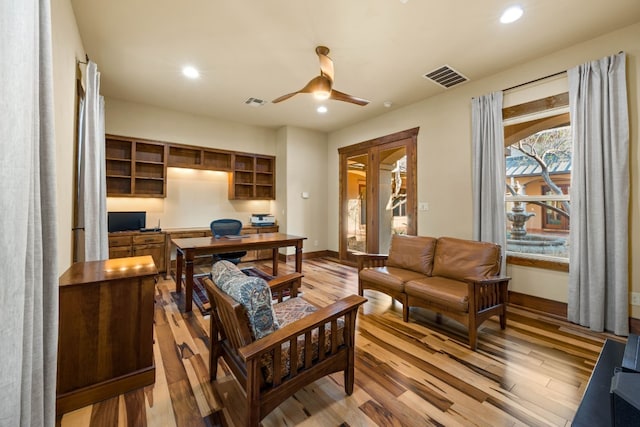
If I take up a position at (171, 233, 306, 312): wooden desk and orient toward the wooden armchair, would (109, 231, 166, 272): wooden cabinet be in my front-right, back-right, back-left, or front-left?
back-right

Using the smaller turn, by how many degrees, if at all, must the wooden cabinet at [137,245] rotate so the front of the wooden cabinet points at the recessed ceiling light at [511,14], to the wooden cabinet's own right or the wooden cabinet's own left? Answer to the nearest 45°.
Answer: approximately 45° to the wooden cabinet's own left

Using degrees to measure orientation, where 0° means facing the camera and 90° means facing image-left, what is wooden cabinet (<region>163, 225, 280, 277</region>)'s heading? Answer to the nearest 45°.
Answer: approximately 0°

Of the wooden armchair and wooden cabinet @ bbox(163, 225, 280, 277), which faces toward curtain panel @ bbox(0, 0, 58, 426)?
the wooden cabinet

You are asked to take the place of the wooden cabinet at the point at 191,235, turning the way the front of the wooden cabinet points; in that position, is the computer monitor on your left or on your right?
on your right

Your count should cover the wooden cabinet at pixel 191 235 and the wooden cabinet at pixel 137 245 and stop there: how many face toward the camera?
2

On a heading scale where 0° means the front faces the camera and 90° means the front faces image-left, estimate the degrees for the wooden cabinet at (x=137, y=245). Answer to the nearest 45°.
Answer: approximately 0°

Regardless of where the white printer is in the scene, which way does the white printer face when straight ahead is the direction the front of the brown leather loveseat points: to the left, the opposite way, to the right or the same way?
to the left

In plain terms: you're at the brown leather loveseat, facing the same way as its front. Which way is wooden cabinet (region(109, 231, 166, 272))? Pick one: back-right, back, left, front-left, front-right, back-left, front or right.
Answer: front-right

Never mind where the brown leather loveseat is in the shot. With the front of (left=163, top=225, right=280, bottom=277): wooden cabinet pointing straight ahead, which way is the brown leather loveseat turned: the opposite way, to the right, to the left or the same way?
to the right

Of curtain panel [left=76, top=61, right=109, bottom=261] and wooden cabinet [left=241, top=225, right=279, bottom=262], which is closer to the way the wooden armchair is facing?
the wooden cabinet
